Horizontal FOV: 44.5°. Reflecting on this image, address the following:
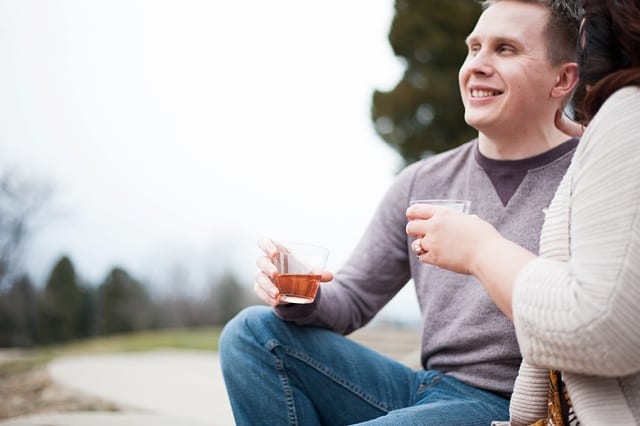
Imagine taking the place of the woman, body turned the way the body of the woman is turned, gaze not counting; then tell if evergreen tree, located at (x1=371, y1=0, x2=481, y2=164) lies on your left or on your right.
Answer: on your right

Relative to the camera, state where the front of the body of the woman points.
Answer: to the viewer's left

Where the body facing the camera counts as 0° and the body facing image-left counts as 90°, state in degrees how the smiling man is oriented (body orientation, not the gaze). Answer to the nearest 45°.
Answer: approximately 45°

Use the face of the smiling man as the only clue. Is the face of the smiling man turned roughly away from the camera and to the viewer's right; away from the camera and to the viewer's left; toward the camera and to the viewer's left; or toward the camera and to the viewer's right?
toward the camera and to the viewer's left

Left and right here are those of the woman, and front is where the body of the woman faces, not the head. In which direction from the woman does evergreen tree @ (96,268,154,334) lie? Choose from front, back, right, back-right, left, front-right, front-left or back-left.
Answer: front-right

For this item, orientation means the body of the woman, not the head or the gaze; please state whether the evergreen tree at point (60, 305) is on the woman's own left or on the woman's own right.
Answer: on the woman's own right

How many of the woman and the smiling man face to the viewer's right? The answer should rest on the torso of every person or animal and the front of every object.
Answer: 0
